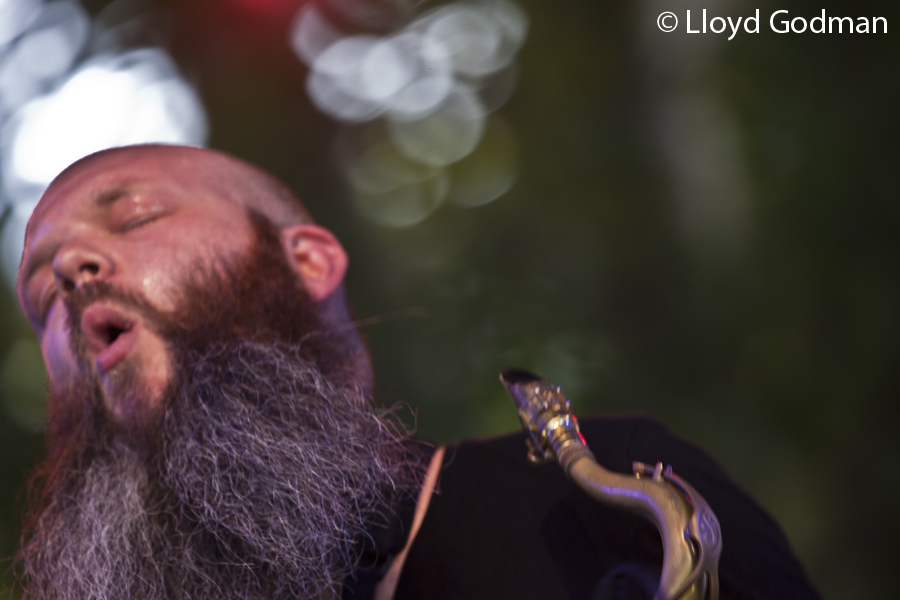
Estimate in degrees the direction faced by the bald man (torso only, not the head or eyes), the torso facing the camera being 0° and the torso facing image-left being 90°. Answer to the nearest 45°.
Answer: approximately 45°
